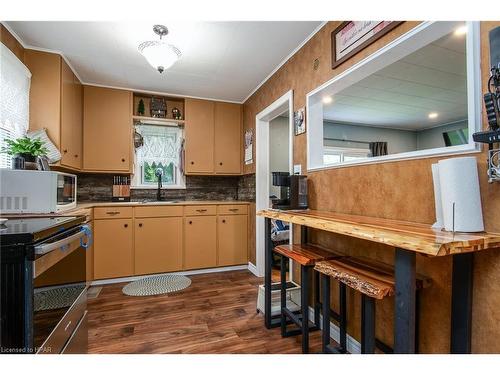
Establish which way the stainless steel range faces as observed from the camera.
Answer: facing the viewer and to the right of the viewer

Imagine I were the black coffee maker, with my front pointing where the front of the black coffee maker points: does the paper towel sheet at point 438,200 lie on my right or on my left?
on my left

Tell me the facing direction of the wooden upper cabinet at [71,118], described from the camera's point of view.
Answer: facing to the right of the viewer

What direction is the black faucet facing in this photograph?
toward the camera

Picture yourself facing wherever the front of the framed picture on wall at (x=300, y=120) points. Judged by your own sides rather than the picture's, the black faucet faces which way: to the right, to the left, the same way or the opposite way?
to the left

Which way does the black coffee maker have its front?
to the viewer's left

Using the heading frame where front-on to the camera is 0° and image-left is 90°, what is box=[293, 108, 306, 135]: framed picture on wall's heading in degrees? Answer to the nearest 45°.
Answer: approximately 45°

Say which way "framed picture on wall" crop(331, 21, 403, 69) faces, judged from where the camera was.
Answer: facing the viewer and to the left of the viewer

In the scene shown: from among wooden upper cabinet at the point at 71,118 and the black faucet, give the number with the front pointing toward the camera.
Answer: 1

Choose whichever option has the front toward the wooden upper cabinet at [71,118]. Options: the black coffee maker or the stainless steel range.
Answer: the black coffee maker

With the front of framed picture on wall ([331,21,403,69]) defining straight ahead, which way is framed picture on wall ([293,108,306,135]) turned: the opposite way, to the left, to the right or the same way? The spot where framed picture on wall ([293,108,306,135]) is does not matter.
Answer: the same way

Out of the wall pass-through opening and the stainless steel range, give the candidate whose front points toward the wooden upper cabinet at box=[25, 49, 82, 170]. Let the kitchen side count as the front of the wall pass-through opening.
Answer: the wall pass-through opening

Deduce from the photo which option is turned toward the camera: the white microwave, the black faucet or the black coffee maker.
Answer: the black faucet

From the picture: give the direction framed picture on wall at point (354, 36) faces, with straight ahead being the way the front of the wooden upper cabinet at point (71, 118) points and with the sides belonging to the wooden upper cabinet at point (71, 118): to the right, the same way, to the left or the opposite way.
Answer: the opposite way

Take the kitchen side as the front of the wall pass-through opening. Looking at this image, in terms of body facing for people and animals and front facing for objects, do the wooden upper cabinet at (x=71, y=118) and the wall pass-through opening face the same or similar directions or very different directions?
very different directions

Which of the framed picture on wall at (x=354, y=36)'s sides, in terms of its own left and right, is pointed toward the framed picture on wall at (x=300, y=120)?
right

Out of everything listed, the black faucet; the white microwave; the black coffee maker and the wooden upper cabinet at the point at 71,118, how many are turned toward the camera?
1
